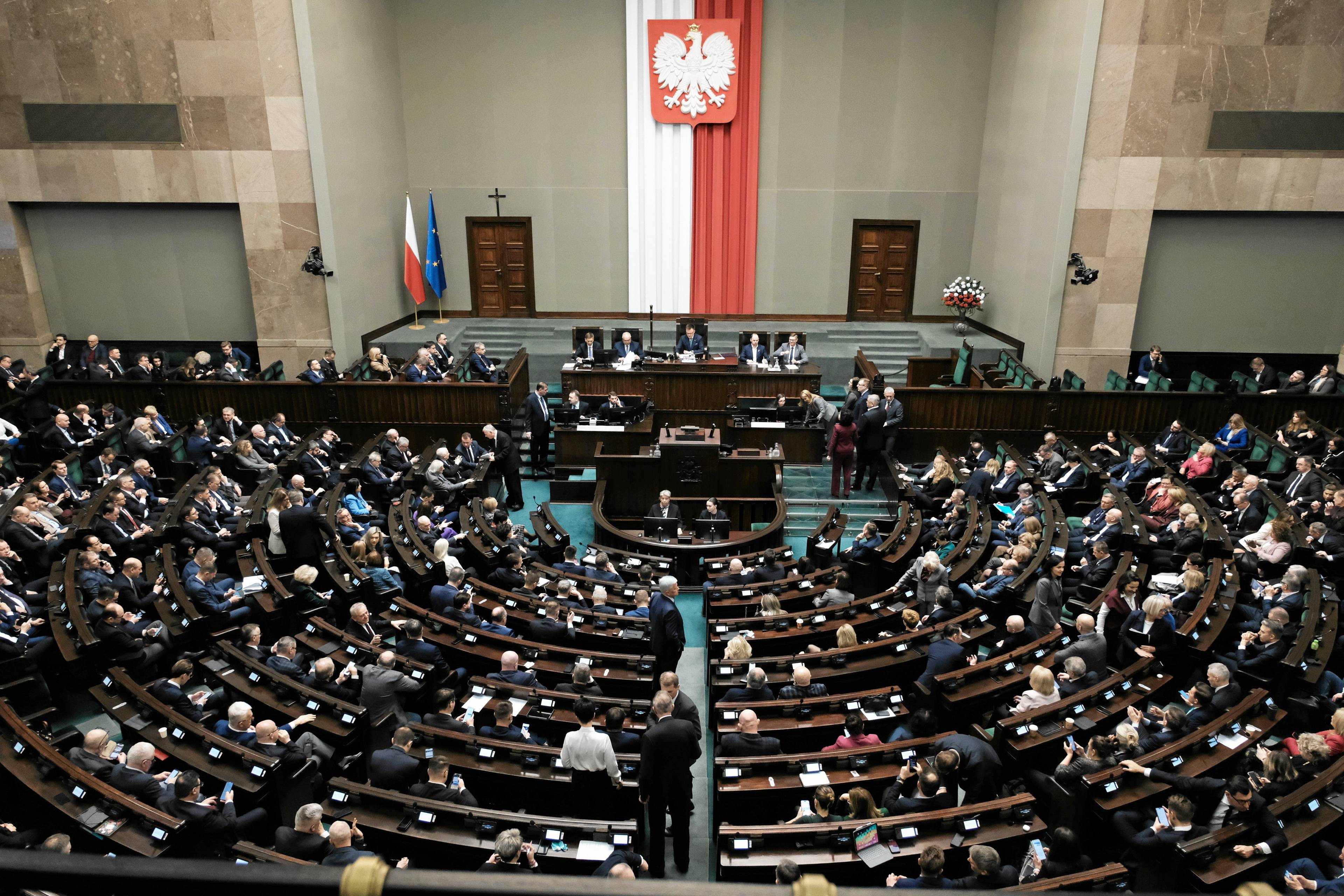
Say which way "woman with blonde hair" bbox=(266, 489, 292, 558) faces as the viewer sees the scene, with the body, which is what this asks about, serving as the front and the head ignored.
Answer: to the viewer's right

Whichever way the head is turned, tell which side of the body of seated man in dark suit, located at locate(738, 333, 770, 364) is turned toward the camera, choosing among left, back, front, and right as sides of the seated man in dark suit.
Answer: front

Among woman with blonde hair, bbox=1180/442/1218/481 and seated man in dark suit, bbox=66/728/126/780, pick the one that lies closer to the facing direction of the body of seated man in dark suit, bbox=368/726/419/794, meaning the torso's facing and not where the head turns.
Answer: the woman with blonde hair

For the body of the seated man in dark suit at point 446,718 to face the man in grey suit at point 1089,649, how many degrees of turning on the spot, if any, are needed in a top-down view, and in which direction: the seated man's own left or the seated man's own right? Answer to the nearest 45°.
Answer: approximately 45° to the seated man's own right

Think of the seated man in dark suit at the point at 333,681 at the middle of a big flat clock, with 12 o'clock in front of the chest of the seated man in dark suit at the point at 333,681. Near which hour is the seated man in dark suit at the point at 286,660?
the seated man in dark suit at the point at 286,660 is roughly at 9 o'clock from the seated man in dark suit at the point at 333,681.

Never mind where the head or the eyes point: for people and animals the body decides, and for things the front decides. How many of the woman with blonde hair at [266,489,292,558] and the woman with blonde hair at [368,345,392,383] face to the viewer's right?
2

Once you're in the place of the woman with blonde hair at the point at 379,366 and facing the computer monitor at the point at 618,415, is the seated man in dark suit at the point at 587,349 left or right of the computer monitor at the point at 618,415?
left

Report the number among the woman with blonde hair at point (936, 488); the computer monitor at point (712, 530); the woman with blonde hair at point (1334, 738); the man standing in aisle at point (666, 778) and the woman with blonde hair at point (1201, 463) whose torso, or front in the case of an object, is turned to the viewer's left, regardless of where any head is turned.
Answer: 3

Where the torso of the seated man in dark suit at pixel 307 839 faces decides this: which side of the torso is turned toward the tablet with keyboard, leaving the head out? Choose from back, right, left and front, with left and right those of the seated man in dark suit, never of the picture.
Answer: right

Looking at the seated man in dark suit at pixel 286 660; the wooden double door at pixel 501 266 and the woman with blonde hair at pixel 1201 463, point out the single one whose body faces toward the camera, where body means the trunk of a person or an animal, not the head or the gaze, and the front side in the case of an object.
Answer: the wooden double door

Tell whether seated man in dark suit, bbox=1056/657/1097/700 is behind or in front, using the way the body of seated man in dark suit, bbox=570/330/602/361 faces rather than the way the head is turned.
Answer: in front

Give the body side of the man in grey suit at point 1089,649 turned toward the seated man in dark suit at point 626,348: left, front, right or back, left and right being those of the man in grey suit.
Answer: front

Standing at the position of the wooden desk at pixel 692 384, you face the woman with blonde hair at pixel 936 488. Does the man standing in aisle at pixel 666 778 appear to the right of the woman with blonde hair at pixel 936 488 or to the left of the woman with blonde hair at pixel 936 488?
right

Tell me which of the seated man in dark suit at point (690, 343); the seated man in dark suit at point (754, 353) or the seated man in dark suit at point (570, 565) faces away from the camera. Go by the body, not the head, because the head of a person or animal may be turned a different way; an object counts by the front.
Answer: the seated man in dark suit at point (570, 565)

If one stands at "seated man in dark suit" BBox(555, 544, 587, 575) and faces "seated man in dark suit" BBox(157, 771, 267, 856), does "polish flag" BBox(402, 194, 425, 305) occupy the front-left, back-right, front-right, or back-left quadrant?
back-right

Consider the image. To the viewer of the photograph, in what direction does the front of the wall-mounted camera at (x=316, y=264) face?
facing the viewer and to the right of the viewer

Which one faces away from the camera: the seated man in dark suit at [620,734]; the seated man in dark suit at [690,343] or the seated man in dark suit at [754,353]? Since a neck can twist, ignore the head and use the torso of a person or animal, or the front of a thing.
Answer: the seated man in dark suit at [620,734]

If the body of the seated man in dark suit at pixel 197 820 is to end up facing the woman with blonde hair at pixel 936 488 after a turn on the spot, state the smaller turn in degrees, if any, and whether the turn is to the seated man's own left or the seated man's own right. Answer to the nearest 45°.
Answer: approximately 45° to the seated man's own right

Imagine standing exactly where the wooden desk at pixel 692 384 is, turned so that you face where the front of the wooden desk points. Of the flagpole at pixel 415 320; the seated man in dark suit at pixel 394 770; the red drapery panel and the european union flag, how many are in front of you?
1

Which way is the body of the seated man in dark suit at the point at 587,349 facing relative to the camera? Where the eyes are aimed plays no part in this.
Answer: toward the camera

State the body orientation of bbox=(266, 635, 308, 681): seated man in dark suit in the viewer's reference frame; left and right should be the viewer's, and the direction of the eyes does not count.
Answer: facing away from the viewer and to the right of the viewer
